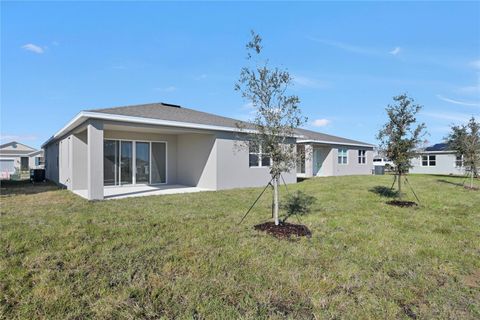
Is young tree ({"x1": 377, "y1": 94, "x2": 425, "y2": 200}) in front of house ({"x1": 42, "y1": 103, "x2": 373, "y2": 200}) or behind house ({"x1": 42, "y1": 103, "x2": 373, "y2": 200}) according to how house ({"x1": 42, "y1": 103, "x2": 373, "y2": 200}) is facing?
behind

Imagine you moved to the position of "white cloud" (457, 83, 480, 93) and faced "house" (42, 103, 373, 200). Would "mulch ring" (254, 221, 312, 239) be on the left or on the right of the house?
left

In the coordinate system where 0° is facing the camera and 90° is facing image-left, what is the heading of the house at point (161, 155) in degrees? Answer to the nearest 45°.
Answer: approximately 135°

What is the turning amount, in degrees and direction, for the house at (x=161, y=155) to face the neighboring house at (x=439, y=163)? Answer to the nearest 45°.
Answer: approximately 90° to its right

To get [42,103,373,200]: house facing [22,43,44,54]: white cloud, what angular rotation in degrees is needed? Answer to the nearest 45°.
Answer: approximately 45° to its left

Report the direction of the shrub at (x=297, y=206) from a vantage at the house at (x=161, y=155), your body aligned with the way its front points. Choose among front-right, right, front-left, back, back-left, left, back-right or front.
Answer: back

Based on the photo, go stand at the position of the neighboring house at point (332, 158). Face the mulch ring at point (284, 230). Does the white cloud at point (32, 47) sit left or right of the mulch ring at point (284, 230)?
right

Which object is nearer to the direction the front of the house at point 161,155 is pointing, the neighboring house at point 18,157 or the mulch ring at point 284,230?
the neighboring house

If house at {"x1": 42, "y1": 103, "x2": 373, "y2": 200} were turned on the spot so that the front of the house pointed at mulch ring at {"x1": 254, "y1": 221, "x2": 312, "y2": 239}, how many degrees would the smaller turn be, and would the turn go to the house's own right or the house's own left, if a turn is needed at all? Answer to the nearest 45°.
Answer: approximately 180°
